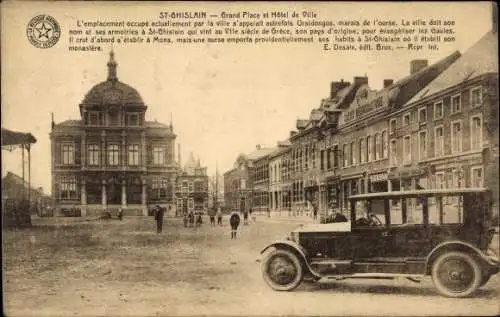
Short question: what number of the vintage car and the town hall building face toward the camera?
1

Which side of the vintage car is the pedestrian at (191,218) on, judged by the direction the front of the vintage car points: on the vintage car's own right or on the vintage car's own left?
on the vintage car's own right

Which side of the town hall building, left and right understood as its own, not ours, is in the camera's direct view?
front

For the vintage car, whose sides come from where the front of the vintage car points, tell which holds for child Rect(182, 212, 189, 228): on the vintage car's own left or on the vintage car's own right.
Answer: on the vintage car's own right

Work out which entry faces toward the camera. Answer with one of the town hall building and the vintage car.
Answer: the town hall building

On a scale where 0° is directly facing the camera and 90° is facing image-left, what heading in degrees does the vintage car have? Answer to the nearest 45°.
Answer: approximately 90°
